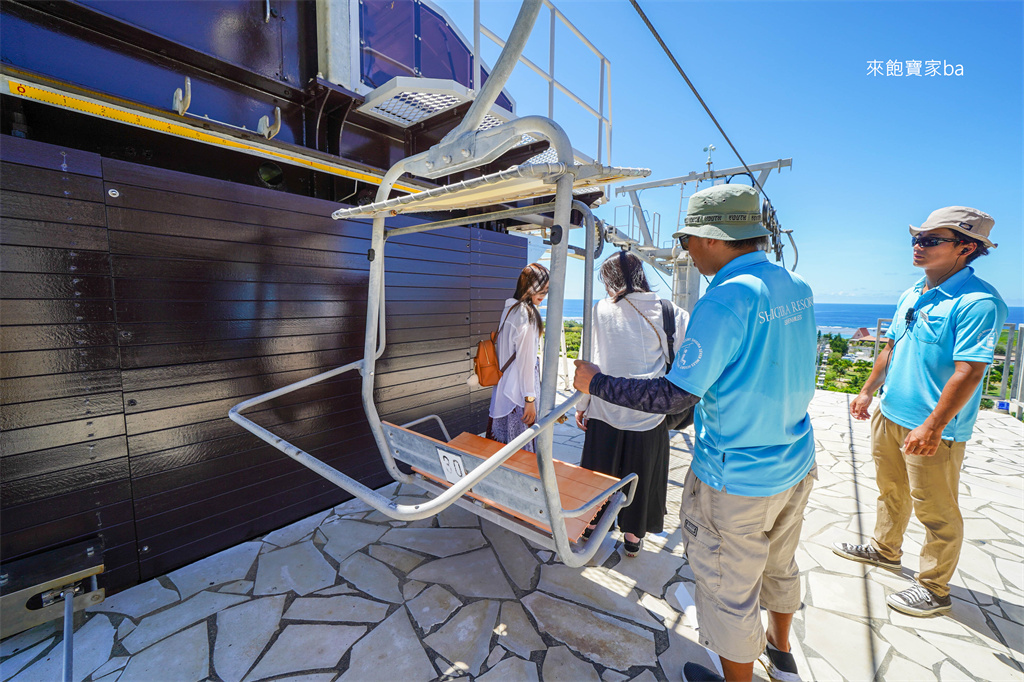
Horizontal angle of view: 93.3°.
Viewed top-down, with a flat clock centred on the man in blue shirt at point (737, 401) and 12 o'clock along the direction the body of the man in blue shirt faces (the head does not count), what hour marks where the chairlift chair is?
The chairlift chair is roughly at 10 o'clock from the man in blue shirt.

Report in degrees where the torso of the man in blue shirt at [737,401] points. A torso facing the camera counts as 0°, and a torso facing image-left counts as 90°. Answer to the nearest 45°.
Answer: approximately 135°

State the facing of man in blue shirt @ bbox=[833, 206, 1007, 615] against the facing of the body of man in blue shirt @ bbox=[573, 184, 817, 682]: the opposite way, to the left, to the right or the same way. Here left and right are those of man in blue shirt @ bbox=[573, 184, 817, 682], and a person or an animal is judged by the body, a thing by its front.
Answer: to the left

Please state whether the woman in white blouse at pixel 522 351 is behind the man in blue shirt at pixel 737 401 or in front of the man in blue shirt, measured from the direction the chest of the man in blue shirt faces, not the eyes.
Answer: in front

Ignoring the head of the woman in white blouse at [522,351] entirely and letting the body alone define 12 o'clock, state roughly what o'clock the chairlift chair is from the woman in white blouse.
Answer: The chairlift chair is roughly at 3 o'clock from the woman in white blouse.

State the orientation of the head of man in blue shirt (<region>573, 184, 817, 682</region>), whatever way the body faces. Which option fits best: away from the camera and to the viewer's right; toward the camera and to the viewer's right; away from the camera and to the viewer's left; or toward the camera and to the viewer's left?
away from the camera and to the viewer's left

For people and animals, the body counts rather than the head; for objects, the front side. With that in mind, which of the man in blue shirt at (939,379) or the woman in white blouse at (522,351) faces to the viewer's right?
the woman in white blouse

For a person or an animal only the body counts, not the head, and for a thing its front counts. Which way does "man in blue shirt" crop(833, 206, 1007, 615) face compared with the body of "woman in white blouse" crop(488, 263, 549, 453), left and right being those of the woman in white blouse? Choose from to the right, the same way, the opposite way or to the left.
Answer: the opposite way

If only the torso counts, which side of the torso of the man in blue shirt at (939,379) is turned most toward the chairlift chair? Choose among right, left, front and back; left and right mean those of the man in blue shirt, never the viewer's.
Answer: front

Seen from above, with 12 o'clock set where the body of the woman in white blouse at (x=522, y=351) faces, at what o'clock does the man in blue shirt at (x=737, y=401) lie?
The man in blue shirt is roughly at 2 o'clock from the woman in white blouse.

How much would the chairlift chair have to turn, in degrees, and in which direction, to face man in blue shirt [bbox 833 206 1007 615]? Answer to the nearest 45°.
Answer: approximately 45° to its right
